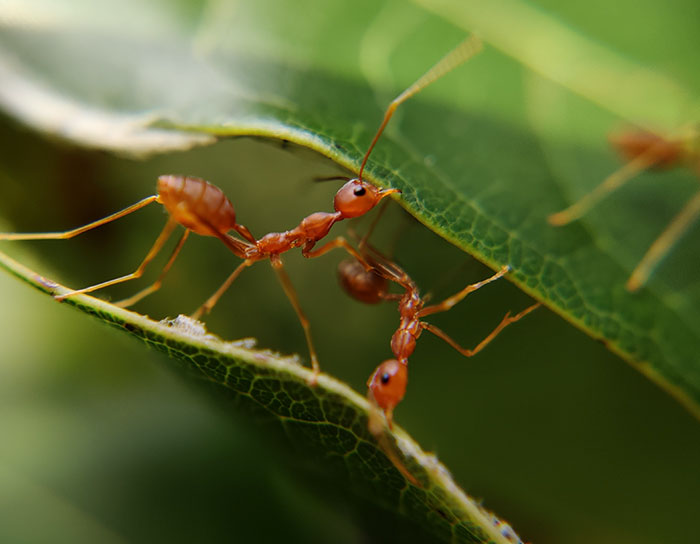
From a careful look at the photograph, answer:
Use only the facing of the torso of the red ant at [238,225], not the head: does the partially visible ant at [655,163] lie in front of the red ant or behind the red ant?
in front

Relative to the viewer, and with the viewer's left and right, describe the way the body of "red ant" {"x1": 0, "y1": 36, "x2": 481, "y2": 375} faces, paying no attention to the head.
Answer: facing to the right of the viewer
